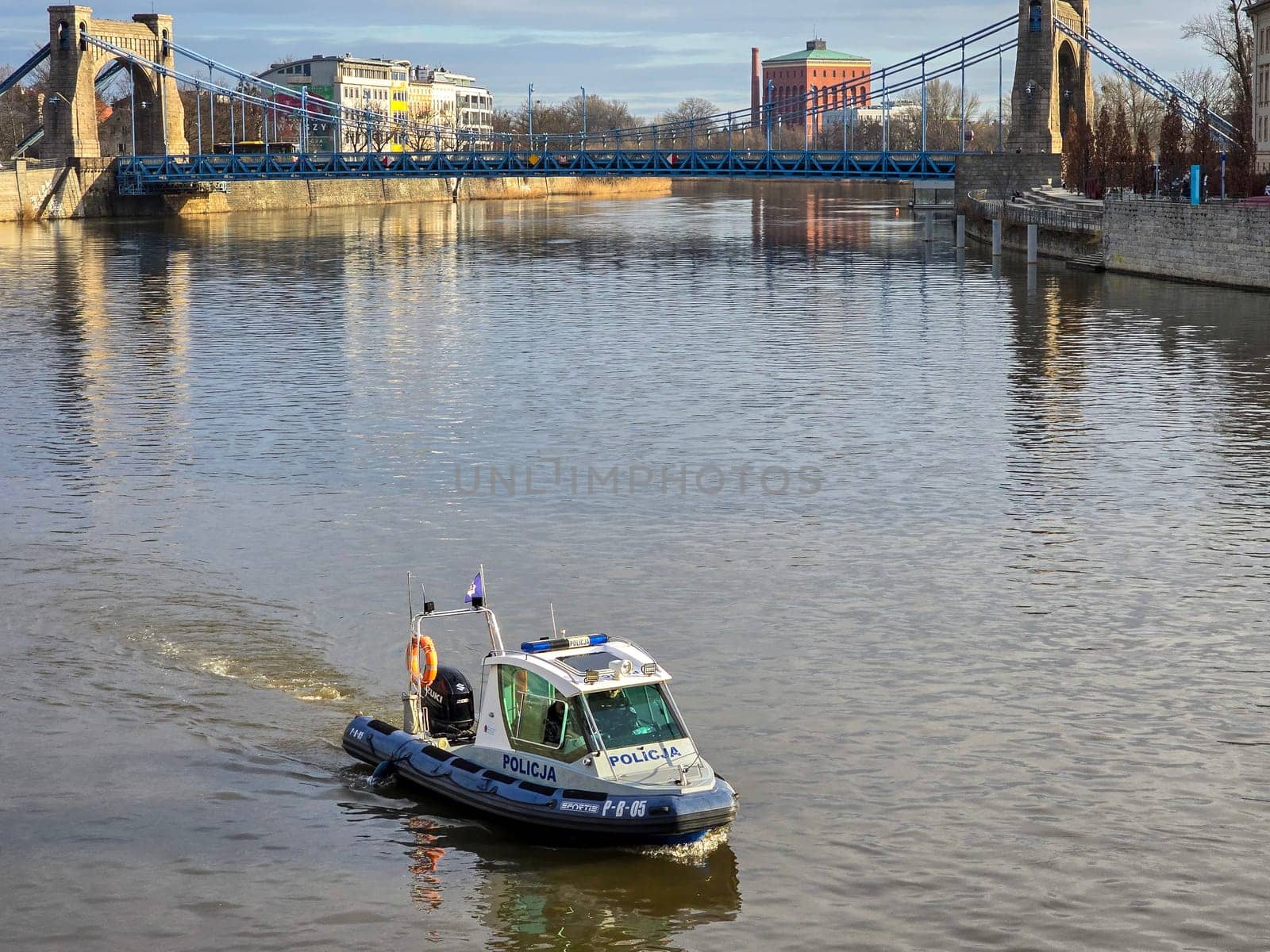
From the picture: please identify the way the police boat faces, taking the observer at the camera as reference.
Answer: facing the viewer and to the right of the viewer
